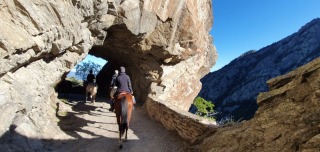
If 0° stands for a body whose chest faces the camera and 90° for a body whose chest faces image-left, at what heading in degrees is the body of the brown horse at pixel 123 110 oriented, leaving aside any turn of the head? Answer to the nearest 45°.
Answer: approximately 180°
